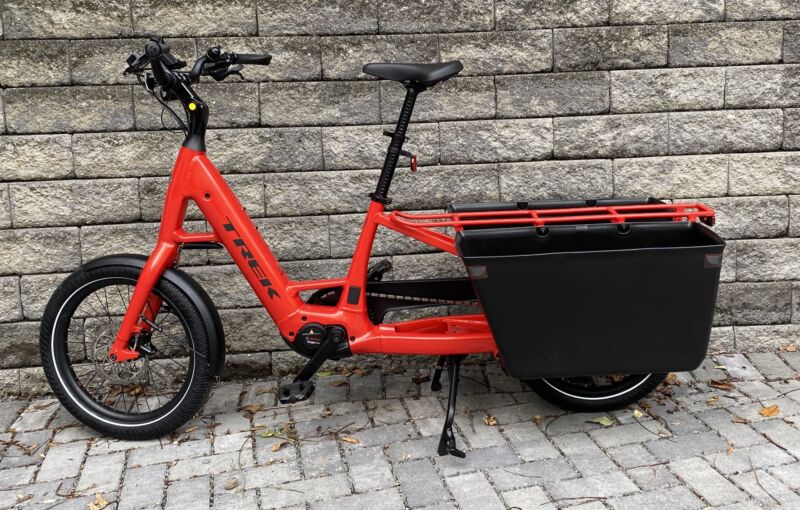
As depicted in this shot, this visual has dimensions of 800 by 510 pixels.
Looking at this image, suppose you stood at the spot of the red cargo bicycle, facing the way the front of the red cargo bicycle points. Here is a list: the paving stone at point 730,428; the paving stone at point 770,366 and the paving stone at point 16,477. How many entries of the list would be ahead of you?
1

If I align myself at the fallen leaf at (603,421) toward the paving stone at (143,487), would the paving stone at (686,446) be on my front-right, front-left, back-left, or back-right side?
back-left

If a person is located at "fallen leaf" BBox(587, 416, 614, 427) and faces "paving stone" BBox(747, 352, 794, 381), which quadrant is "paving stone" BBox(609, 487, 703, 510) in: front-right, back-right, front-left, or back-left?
back-right

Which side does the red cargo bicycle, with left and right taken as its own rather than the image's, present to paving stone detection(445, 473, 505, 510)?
left

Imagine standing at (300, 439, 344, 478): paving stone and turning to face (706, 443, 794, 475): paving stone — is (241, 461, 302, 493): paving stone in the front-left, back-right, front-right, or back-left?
back-right

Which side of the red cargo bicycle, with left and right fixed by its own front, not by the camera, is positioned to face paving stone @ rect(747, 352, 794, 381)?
back

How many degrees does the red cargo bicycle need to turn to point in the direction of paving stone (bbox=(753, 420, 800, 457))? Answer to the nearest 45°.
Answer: approximately 180°

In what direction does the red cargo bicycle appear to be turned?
to the viewer's left

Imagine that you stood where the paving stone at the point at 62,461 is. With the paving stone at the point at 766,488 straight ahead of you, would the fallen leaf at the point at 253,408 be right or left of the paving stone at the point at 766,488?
left
